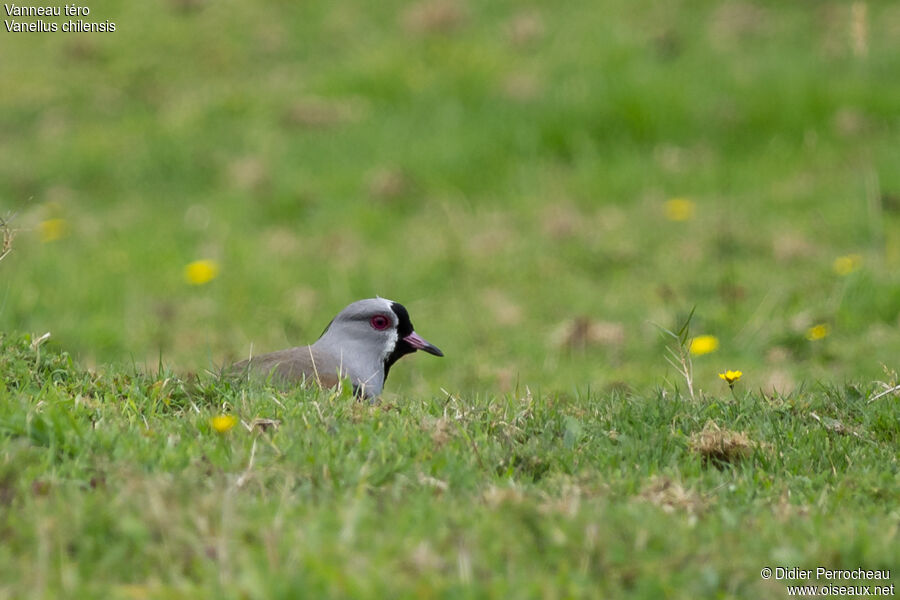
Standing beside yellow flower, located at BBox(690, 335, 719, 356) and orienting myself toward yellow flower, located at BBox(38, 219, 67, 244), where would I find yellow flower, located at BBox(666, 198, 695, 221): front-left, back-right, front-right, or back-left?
front-right

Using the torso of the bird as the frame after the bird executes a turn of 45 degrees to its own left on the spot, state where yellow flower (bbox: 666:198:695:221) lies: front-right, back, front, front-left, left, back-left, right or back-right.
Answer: front

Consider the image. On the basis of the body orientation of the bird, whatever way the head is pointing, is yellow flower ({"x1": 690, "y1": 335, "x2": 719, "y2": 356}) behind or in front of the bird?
in front

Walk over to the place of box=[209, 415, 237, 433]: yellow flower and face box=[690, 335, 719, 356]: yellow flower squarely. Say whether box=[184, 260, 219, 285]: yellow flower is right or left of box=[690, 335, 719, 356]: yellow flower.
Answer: left

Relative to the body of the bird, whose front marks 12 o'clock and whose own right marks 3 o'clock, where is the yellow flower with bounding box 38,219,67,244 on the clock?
The yellow flower is roughly at 8 o'clock from the bird.

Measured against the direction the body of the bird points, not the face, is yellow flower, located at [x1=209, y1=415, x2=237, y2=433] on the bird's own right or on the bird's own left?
on the bird's own right

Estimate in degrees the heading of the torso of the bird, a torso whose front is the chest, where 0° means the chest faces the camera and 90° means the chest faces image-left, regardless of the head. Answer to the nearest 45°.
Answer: approximately 270°

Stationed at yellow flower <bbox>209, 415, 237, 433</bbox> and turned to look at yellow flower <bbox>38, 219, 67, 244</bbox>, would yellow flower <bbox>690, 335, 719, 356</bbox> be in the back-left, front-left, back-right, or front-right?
front-right

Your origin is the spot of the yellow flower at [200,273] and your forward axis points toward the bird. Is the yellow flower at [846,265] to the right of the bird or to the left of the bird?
left

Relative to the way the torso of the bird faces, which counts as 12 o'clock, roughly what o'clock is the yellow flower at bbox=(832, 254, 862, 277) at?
The yellow flower is roughly at 11 o'clock from the bird.

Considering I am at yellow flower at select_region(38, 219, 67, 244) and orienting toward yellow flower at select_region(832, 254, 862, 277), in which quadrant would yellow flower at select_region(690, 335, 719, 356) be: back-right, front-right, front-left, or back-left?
front-right

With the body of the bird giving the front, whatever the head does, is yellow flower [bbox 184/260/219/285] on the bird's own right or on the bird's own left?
on the bird's own left
